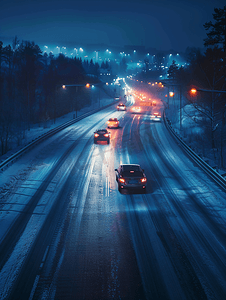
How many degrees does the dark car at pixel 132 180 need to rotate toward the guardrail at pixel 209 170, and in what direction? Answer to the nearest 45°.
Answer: approximately 45° to its right

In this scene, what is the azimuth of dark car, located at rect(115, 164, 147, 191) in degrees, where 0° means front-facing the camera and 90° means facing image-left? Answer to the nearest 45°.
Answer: approximately 180°
